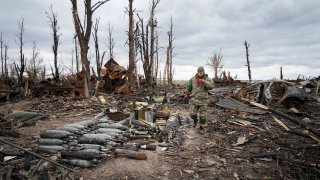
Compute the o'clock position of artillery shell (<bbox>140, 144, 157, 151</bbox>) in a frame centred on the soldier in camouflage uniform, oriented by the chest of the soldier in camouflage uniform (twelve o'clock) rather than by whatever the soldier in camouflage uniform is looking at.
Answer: The artillery shell is roughly at 1 o'clock from the soldier in camouflage uniform.

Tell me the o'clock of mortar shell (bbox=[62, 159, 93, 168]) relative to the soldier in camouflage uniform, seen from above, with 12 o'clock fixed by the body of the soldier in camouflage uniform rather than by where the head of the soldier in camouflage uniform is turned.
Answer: The mortar shell is roughly at 1 o'clock from the soldier in camouflage uniform.

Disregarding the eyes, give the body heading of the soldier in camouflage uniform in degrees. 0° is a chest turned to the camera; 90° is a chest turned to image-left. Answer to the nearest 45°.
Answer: approximately 0°

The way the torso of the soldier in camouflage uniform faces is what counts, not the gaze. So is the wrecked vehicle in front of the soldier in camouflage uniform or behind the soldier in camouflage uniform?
behind

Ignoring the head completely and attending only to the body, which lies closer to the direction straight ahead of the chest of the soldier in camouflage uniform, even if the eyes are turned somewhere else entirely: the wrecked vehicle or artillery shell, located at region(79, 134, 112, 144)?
the artillery shell

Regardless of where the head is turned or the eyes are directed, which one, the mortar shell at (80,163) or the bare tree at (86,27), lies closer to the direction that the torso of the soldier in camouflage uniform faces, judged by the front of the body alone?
the mortar shell

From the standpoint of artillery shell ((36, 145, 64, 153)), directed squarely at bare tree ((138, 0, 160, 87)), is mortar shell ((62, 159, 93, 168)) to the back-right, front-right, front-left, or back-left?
back-right

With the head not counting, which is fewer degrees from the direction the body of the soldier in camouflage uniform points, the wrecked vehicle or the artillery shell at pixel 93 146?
the artillery shell

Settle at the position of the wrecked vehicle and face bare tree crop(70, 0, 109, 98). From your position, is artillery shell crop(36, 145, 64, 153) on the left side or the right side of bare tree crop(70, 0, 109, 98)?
left

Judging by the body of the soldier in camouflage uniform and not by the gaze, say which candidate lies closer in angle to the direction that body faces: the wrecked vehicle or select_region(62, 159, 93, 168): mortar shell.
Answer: the mortar shell

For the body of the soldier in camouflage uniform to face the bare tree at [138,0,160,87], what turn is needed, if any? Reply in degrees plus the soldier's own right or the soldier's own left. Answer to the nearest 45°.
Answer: approximately 180°
